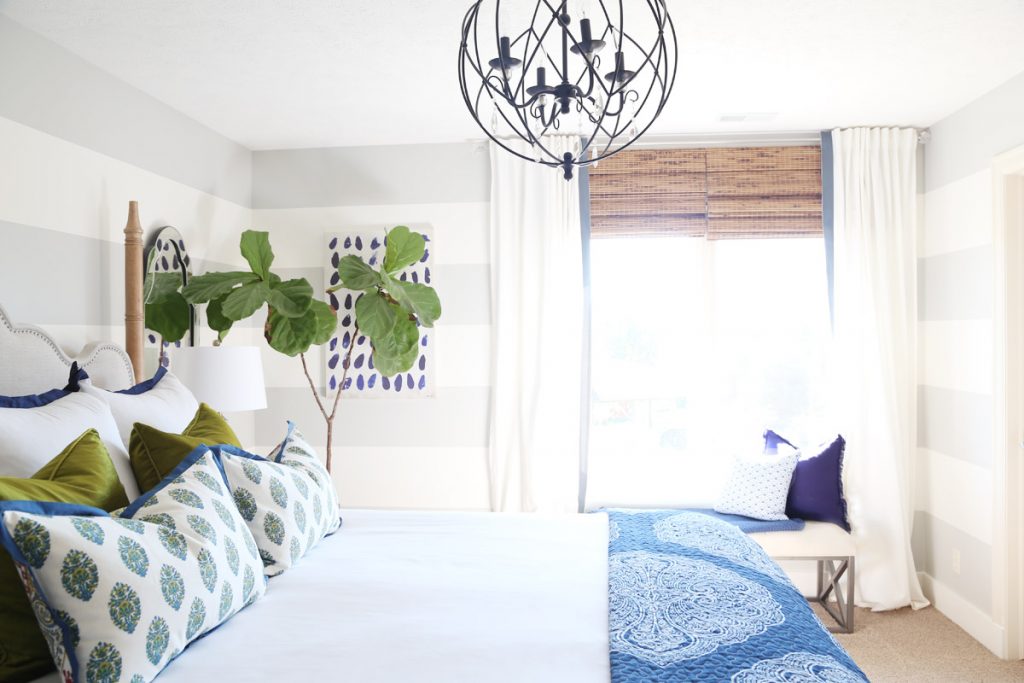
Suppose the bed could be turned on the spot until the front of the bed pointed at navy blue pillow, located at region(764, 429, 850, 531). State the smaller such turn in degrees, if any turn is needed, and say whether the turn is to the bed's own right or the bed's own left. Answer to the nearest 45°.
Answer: approximately 45° to the bed's own left

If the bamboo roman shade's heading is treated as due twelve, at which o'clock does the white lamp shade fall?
The white lamp shade is roughly at 2 o'clock from the bamboo roman shade.

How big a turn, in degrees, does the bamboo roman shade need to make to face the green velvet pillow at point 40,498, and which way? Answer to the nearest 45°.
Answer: approximately 45° to its right

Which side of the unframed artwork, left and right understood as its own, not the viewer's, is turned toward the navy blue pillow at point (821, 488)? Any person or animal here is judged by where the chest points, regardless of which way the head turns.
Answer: left

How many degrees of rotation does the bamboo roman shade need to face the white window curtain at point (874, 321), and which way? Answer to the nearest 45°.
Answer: approximately 90° to its left

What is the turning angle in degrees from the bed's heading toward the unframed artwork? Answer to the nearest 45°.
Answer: approximately 90° to its left

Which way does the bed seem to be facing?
to the viewer's right

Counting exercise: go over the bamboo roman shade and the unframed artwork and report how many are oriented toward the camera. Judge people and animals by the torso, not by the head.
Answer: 2

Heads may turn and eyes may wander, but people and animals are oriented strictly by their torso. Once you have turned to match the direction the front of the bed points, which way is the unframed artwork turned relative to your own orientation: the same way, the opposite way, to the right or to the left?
to the right

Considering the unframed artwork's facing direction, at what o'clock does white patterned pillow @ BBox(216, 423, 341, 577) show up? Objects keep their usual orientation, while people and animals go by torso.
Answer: The white patterned pillow is roughly at 12 o'clock from the unframed artwork.

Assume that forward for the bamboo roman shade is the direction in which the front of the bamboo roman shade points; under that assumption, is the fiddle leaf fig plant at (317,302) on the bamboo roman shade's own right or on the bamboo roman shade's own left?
on the bamboo roman shade's own right

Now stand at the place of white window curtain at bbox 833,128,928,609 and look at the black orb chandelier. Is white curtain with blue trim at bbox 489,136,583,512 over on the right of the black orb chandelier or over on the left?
right

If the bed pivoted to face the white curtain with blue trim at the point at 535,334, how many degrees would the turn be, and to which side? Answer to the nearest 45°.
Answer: approximately 90° to its left

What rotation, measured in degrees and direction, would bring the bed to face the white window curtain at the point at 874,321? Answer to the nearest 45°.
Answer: approximately 45° to its left
